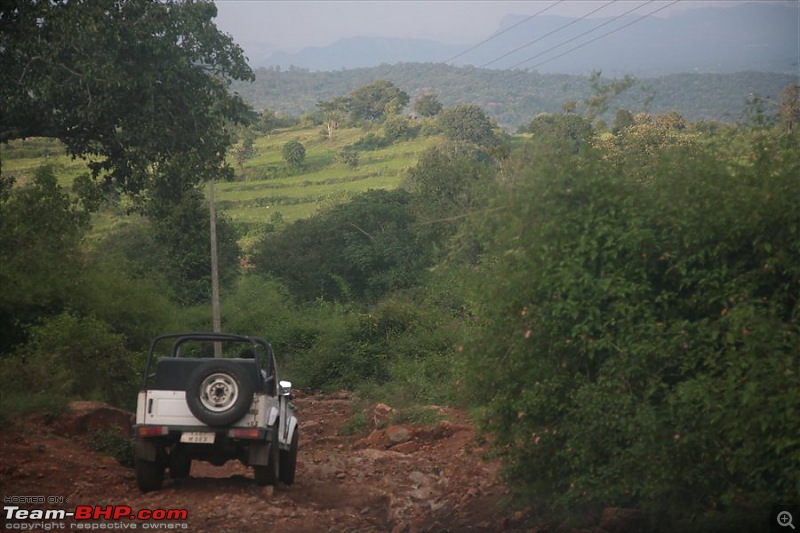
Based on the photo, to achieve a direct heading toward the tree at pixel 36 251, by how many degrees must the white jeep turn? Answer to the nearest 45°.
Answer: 0° — it already faces it

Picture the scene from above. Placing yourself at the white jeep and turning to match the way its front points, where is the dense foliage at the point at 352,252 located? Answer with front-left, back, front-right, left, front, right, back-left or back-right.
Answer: front

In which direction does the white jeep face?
away from the camera

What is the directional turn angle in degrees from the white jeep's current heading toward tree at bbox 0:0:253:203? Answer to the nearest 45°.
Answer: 0° — it already faces it
